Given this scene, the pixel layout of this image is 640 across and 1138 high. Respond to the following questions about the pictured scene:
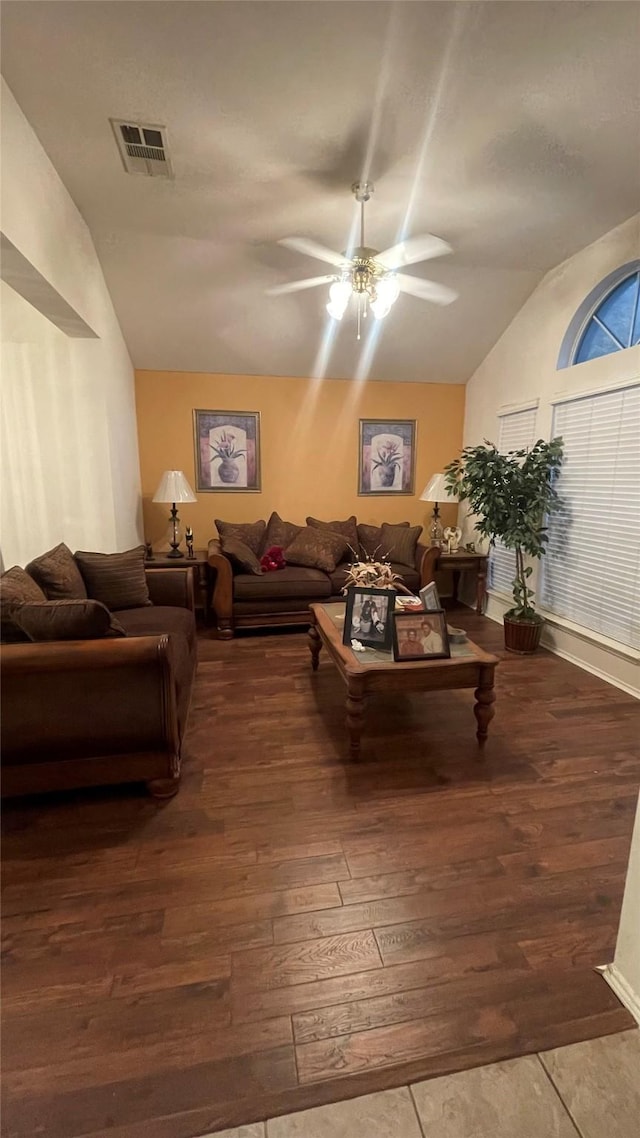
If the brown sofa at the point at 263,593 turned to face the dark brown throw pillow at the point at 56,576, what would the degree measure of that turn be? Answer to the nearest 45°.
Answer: approximately 45° to its right

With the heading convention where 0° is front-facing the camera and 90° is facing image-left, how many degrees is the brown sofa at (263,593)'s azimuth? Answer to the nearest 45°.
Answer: approximately 0°

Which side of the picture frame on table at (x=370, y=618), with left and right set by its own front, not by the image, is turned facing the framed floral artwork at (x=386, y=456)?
back

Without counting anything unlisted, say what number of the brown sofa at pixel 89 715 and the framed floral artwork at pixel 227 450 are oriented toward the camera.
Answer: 1

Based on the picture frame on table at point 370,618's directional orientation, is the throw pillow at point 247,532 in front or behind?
behind

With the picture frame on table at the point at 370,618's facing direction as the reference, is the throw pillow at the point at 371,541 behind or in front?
behind

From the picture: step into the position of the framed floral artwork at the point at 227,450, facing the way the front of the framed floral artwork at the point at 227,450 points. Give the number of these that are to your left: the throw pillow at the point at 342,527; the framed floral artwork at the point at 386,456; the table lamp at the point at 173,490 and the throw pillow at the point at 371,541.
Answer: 3

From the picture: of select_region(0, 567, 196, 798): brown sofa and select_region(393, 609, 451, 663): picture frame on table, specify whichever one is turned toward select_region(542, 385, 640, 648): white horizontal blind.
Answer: the brown sofa

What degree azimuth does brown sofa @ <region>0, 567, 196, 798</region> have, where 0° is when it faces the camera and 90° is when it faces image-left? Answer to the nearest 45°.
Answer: approximately 270°
